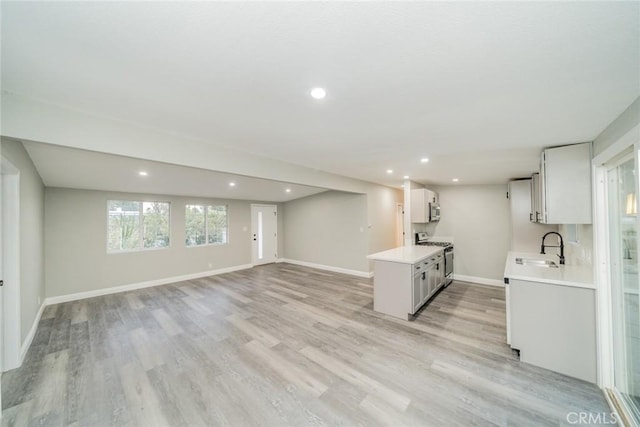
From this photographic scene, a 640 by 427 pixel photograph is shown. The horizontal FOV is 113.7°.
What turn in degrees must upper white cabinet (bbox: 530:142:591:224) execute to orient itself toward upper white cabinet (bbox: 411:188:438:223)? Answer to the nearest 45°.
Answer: approximately 45° to its right

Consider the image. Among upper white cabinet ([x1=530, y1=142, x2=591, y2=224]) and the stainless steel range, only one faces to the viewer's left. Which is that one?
the upper white cabinet

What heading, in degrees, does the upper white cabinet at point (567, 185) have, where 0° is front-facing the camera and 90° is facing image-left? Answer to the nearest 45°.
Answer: approximately 90°

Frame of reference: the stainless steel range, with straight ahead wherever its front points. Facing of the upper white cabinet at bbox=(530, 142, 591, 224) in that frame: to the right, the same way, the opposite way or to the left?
the opposite way

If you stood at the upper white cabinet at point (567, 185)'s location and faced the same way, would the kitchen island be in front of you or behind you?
in front

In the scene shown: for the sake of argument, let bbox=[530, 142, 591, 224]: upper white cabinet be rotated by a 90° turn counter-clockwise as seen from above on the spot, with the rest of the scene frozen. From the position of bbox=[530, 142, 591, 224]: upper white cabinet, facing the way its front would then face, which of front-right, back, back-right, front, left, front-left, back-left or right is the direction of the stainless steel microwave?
back-right

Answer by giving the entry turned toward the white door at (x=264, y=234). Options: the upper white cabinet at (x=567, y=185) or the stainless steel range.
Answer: the upper white cabinet

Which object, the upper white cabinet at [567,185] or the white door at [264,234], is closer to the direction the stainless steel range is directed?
the upper white cabinet

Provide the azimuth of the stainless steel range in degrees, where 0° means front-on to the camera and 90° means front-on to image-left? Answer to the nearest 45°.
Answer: approximately 270°

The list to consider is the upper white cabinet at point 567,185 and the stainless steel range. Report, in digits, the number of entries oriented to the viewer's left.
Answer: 1

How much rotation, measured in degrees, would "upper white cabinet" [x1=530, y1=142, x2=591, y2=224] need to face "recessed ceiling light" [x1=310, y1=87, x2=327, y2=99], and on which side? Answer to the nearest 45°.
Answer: approximately 45° to its left
